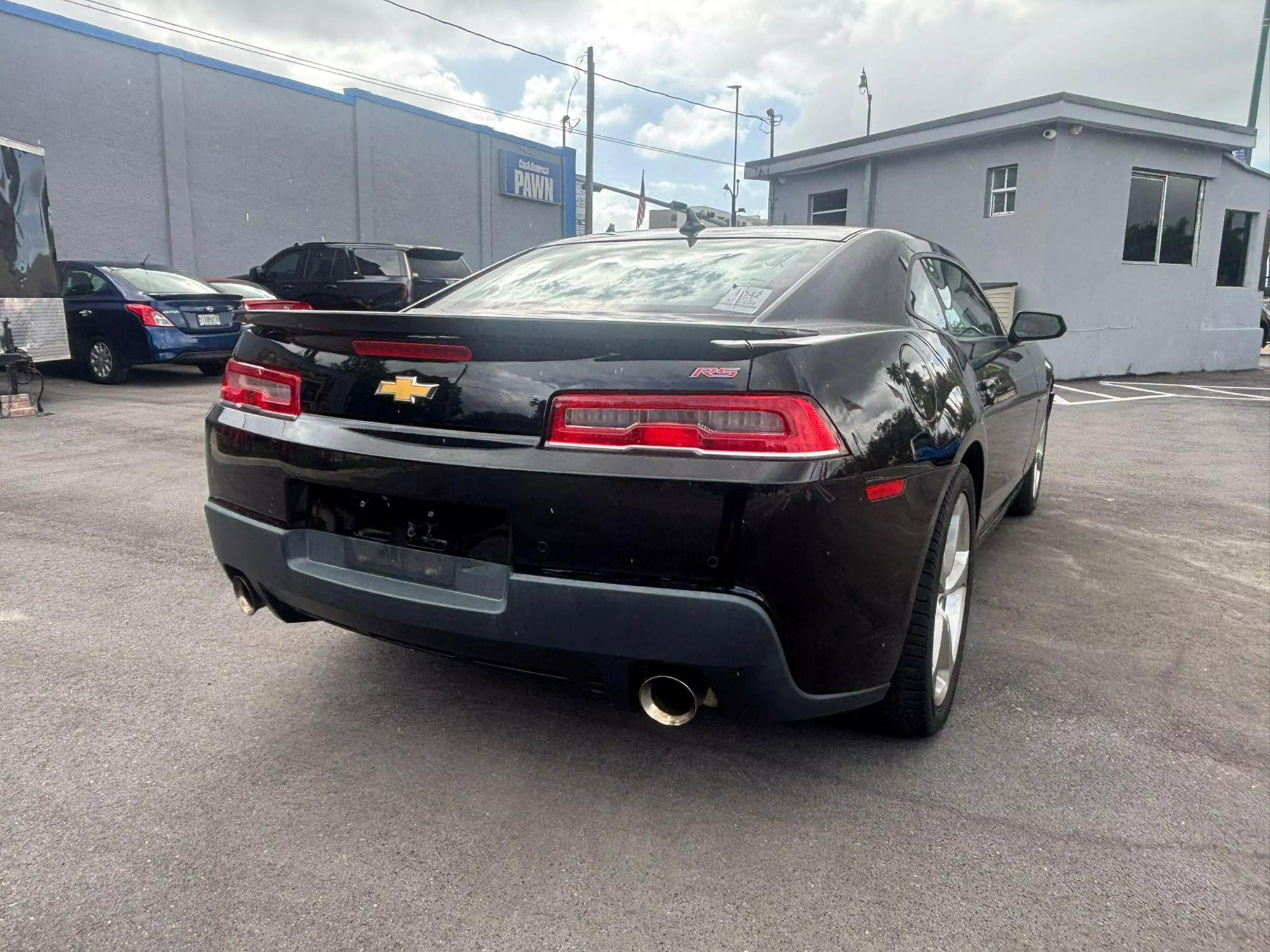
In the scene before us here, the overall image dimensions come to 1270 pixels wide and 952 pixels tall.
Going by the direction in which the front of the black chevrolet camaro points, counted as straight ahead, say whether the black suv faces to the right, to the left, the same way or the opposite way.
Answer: to the left

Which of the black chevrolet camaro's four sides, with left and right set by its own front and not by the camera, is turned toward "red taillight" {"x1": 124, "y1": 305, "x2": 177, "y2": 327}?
left

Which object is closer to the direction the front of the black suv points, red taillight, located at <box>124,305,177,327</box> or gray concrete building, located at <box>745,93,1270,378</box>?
the red taillight

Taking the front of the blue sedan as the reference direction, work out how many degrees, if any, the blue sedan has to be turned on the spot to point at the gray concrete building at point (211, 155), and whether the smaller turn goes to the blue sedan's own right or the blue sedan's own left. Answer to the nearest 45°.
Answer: approximately 45° to the blue sedan's own right

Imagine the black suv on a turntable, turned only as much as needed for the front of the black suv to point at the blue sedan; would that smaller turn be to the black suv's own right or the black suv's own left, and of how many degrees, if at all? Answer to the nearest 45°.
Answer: approximately 90° to the black suv's own left

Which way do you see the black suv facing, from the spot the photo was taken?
facing away from the viewer and to the left of the viewer

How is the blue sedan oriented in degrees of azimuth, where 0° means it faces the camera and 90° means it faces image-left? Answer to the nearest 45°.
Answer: approximately 135°

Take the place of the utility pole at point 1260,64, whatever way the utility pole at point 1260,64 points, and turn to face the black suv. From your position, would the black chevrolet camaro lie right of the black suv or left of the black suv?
left

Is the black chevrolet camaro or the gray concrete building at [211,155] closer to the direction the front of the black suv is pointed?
the gray concrete building

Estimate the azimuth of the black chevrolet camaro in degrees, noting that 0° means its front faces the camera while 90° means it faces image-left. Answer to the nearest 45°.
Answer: approximately 225°
